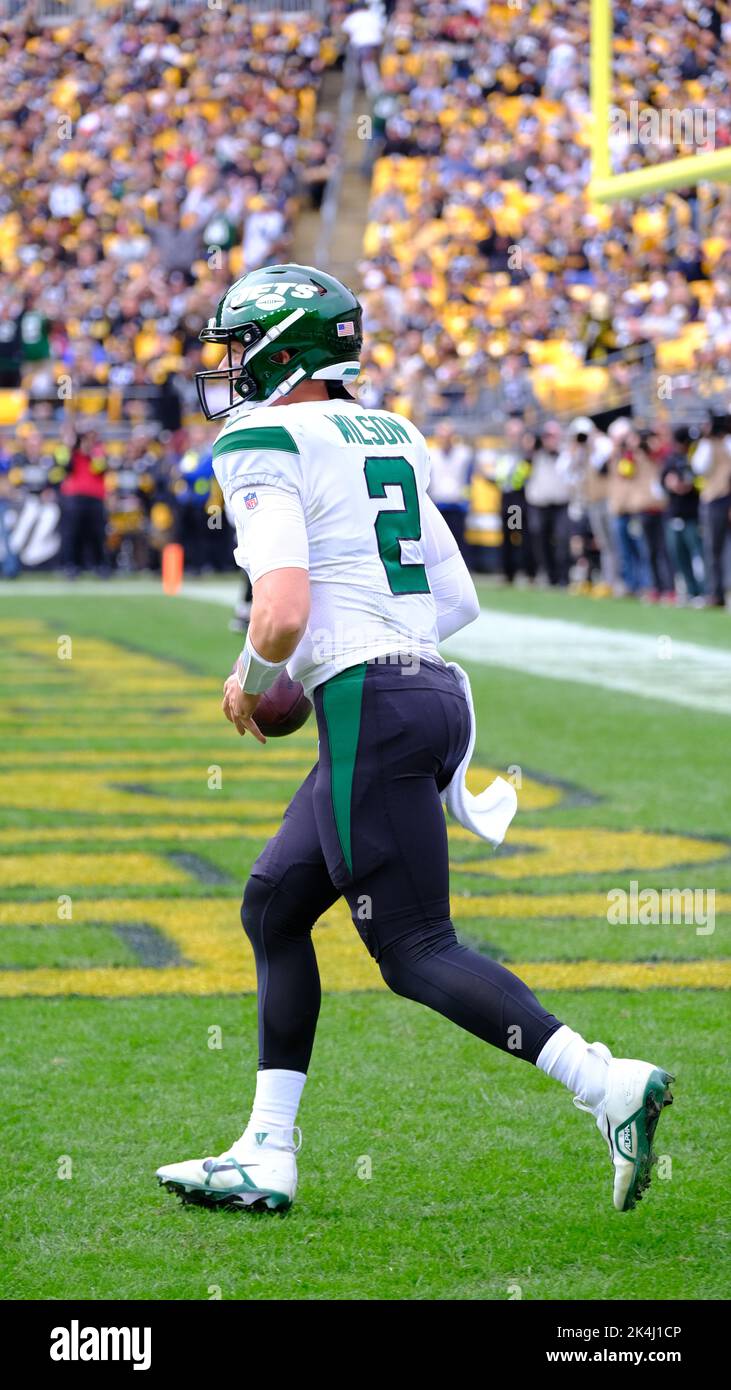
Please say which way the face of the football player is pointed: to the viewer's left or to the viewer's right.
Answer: to the viewer's left

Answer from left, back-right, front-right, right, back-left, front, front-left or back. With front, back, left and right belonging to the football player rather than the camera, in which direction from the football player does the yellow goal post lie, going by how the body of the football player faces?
front-right

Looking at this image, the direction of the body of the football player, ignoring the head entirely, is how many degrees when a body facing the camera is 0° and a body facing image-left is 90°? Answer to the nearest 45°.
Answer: approximately 135°
